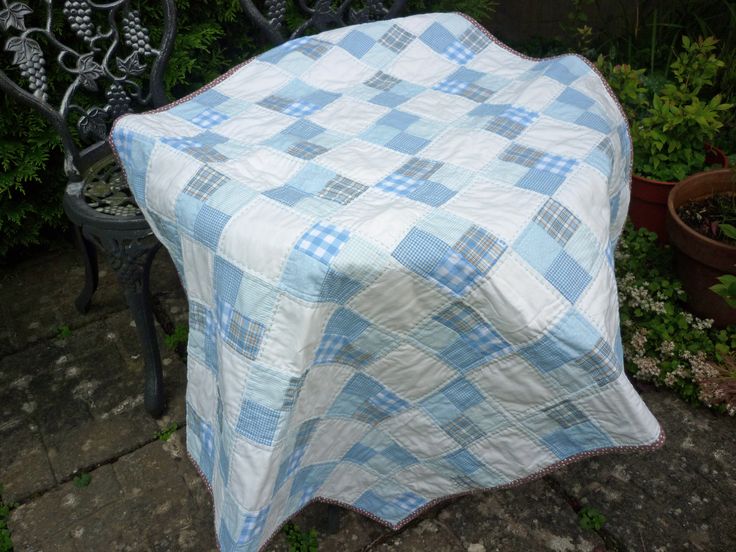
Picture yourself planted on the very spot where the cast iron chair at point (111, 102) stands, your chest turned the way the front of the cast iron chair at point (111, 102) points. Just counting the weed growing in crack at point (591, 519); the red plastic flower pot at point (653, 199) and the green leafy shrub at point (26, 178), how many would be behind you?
1

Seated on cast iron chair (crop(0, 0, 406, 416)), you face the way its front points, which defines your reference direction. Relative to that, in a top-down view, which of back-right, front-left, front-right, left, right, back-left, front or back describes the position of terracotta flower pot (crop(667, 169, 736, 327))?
front-left

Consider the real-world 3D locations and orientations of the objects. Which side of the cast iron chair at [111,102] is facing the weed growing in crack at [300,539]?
front

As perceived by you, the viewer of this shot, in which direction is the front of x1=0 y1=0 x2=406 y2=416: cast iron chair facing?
facing the viewer and to the right of the viewer

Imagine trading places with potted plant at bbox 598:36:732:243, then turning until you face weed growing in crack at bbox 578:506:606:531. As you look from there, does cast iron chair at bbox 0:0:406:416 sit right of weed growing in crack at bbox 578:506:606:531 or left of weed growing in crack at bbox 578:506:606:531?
right

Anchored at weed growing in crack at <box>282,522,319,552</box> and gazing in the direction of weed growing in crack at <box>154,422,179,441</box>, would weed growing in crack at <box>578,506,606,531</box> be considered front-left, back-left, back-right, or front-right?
back-right

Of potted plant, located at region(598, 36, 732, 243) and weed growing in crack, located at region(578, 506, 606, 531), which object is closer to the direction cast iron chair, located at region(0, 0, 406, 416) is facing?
the weed growing in crack

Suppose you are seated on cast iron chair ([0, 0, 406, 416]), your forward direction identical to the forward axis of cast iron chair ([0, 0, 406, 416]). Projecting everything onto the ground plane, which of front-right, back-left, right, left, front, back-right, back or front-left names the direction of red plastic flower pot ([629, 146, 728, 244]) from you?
front-left

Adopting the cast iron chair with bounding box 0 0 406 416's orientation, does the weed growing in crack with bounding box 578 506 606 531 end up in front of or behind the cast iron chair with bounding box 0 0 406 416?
in front
